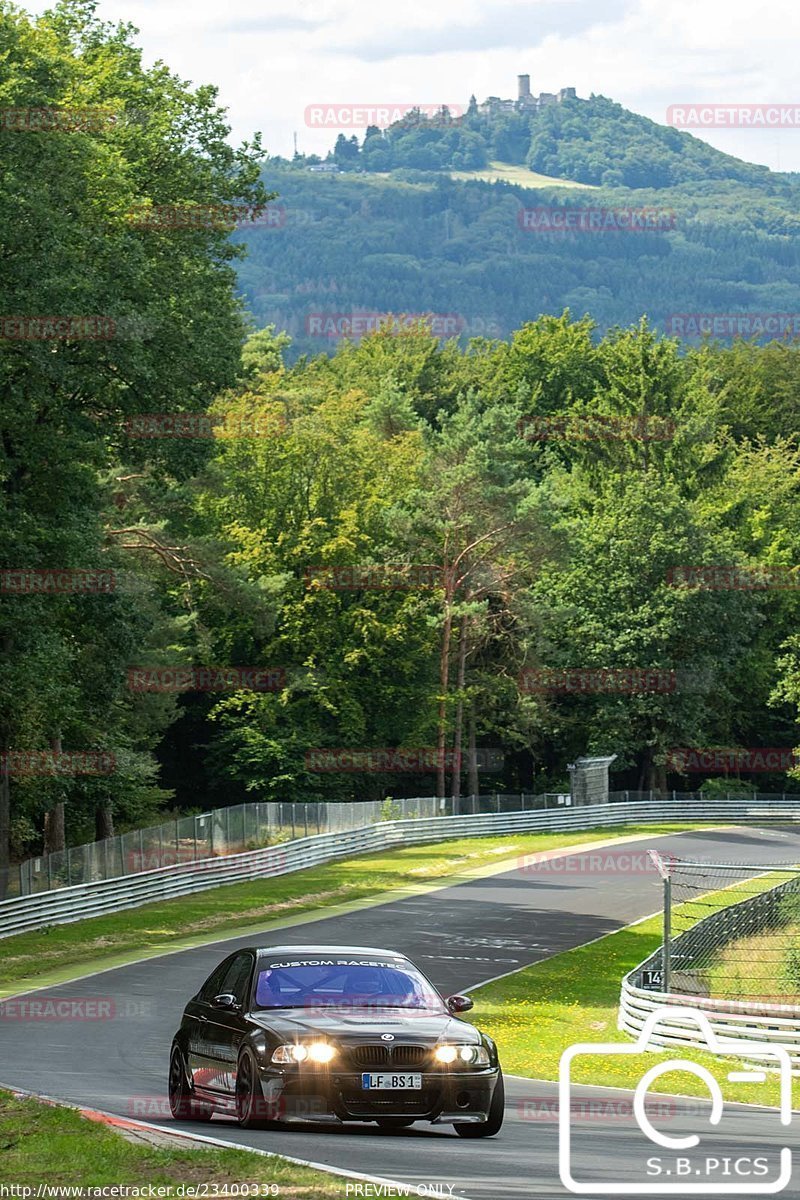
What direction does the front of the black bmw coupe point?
toward the camera

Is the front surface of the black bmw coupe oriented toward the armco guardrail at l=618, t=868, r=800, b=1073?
no
